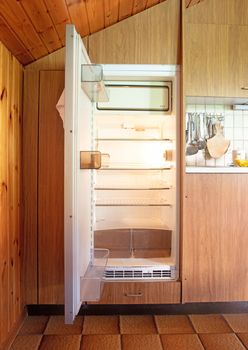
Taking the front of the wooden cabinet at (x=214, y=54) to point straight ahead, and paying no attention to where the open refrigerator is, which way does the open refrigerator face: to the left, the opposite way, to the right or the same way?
the same way

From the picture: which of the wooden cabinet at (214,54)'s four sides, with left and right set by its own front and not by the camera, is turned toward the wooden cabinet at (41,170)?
right

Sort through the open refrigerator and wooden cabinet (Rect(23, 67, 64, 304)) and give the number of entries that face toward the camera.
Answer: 2

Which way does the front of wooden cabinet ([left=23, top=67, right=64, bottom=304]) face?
toward the camera

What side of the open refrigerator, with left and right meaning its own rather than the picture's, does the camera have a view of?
front

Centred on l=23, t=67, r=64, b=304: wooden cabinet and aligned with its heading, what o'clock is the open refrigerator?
The open refrigerator is roughly at 9 o'clock from the wooden cabinet.

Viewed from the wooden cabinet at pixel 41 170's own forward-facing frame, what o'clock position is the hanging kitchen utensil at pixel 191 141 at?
The hanging kitchen utensil is roughly at 9 o'clock from the wooden cabinet.

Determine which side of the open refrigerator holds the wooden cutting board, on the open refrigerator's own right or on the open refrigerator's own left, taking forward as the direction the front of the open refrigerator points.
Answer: on the open refrigerator's own left

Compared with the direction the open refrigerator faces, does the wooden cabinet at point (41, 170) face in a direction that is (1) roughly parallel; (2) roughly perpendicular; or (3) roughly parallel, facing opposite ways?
roughly parallel

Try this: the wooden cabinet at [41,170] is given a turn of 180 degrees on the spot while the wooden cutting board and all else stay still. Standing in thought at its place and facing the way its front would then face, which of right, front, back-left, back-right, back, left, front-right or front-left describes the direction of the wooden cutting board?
right

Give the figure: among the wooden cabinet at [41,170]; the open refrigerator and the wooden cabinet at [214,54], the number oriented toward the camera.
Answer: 3

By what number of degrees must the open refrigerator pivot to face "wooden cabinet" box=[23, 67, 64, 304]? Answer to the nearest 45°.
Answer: approximately 90° to its right

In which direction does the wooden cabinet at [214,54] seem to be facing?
toward the camera
